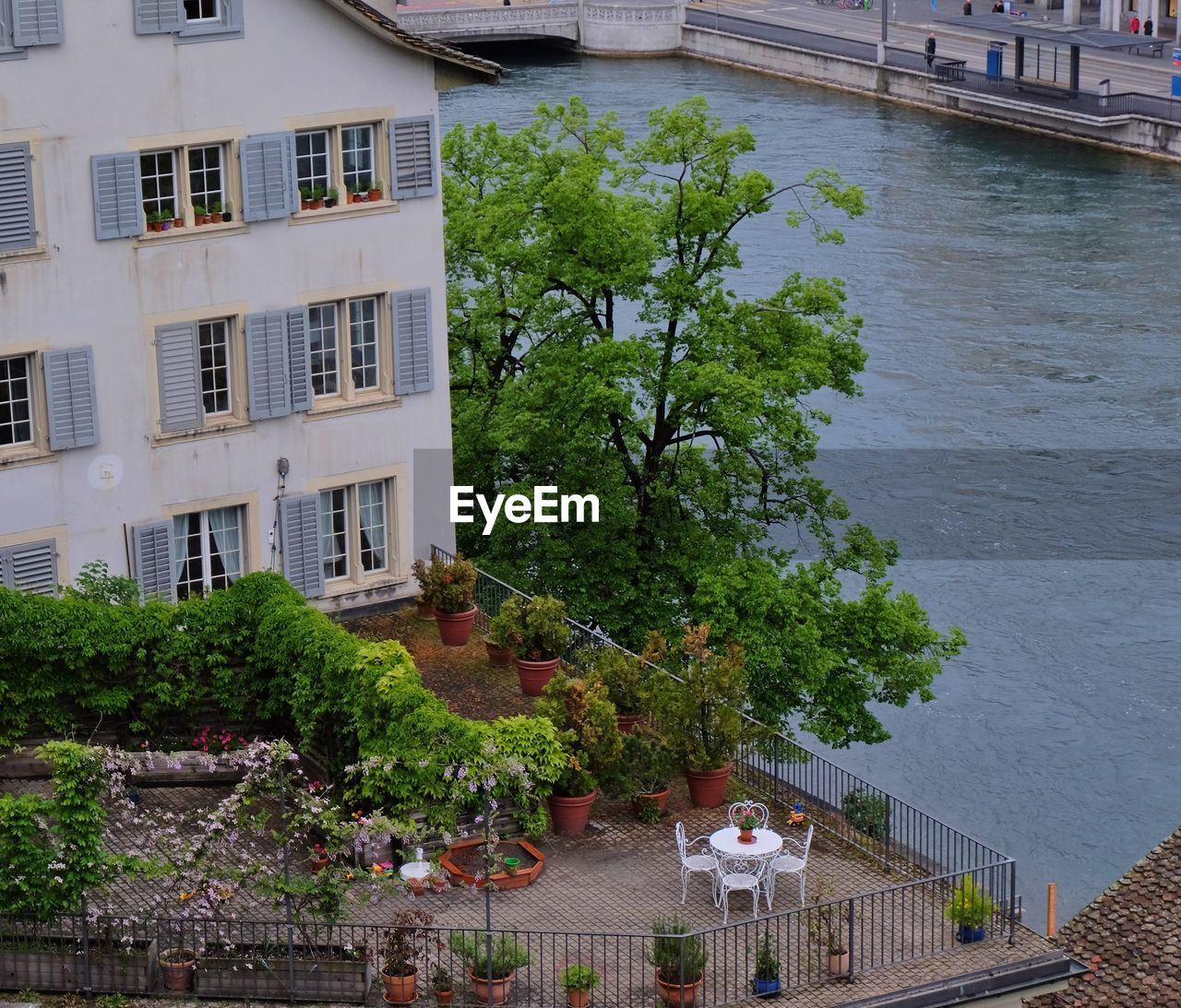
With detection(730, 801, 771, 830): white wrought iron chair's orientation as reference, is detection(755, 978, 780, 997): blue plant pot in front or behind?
in front

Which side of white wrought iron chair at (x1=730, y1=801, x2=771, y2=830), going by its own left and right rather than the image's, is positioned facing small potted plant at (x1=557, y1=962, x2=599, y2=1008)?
front

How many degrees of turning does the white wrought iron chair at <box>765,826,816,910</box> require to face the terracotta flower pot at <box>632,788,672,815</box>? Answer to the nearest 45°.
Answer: approximately 45° to its right

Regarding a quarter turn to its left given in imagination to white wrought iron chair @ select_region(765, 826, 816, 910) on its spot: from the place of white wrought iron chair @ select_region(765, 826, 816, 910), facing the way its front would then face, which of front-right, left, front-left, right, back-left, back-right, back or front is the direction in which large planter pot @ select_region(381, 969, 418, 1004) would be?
front-right

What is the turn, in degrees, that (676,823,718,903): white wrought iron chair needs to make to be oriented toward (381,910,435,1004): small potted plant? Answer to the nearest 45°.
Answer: approximately 135° to its right

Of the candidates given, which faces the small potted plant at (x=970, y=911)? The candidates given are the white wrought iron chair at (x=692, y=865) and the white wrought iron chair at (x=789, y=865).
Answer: the white wrought iron chair at (x=692, y=865)

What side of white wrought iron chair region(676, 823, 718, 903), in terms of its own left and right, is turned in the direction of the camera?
right

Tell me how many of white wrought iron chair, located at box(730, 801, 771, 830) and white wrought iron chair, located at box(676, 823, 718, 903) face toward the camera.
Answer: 1

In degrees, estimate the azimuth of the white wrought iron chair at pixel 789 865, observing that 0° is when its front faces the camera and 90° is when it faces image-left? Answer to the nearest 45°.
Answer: approximately 90°

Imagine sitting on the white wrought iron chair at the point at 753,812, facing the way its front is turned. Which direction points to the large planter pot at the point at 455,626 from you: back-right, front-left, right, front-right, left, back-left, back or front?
back-right

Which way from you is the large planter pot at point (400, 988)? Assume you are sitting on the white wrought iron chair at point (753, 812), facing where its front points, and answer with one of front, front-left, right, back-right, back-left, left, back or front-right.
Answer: front-right

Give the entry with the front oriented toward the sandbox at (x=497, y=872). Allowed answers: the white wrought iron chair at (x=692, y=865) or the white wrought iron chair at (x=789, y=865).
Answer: the white wrought iron chair at (x=789, y=865)

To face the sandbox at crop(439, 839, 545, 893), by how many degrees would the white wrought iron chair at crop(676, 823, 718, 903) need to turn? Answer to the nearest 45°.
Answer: approximately 180°

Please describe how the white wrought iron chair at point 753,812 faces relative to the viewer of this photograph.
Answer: facing the viewer

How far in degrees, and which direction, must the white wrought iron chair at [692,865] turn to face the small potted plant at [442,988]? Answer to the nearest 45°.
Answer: approximately 135° to its right

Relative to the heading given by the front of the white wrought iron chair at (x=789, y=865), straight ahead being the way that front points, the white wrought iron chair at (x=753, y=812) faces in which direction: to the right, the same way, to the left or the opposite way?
to the left
